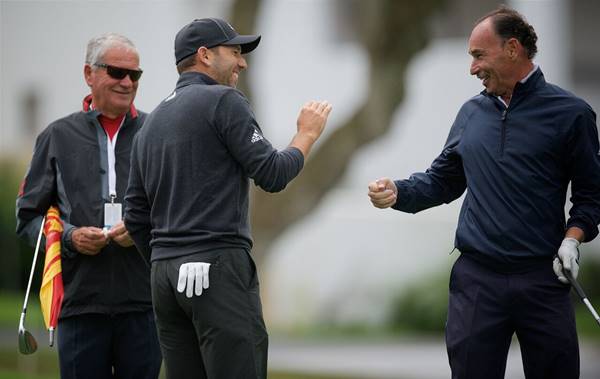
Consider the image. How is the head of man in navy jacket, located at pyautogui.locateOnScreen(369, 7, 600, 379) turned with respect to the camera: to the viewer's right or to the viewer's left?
to the viewer's left

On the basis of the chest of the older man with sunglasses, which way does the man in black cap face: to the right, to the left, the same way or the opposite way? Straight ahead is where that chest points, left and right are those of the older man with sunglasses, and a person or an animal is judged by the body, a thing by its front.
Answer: to the left

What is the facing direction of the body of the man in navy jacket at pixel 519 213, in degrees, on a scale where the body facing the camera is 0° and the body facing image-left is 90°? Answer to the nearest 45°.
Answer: approximately 45°

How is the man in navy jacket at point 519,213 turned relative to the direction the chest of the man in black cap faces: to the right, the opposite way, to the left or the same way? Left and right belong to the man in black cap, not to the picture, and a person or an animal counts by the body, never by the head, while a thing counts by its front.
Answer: the opposite way

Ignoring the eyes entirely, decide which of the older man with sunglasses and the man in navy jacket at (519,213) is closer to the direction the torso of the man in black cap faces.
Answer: the man in navy jacket

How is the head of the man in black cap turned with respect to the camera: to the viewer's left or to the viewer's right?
to the viewer's right

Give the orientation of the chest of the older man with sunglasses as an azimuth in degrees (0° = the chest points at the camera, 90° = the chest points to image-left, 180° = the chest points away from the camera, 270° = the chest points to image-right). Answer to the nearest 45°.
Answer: approximately 315°

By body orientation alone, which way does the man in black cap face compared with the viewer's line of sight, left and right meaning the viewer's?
facing away from the viewer and to the right of the viewer

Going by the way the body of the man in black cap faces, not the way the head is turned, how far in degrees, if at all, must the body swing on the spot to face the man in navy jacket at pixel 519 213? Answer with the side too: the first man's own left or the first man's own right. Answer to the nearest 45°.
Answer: approximately 45° to the first man's own right

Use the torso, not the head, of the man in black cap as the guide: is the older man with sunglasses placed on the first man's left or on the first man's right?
on the first man's left
